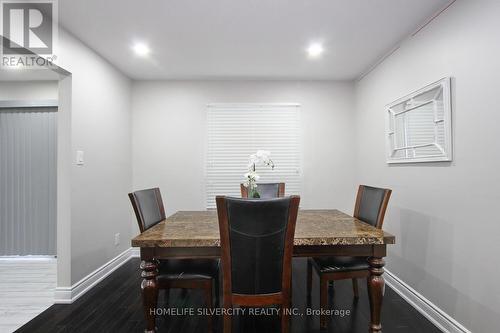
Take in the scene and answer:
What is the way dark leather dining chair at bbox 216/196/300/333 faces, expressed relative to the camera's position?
facing away from the viewer

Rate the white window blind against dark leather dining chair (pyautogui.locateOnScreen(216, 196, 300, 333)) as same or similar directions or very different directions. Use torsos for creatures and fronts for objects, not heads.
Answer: very different directions

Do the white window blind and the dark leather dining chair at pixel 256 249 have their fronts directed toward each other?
yes

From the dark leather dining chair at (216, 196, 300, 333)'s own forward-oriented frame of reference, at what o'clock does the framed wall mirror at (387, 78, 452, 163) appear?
The framed wall mirror is roughly at 2 o'clock from the dark leather dining chair.

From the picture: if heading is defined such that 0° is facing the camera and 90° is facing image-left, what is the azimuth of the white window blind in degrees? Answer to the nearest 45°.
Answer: approximately 0°

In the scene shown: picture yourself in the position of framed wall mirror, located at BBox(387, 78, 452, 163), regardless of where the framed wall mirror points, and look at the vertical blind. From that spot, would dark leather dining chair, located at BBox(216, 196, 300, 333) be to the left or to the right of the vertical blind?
left

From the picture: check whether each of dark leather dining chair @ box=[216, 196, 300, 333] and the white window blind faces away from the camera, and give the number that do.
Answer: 1
